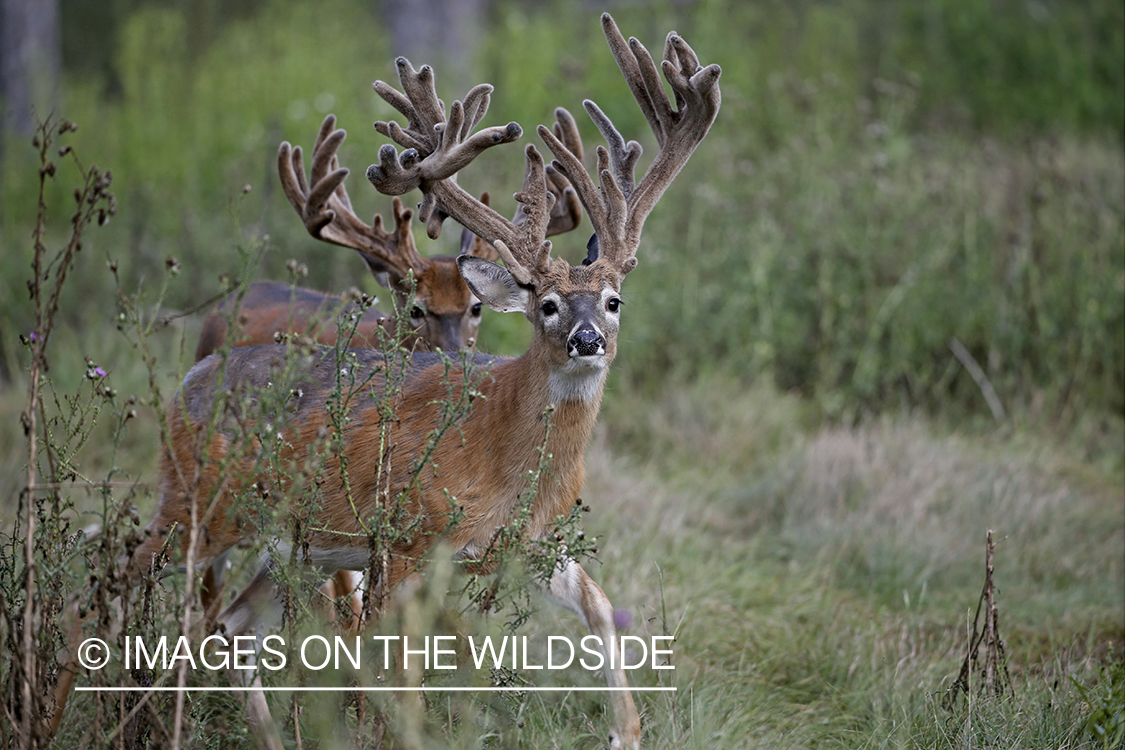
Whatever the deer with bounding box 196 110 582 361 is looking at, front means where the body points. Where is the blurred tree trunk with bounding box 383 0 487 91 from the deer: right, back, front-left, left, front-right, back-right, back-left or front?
back-left

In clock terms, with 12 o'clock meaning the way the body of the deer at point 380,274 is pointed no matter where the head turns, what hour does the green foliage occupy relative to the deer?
The green foliage is roughly at 12 o'clock from the deer.

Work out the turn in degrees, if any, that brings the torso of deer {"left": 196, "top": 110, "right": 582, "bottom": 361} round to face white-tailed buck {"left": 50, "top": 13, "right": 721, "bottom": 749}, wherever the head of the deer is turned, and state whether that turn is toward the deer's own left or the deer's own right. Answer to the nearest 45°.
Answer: approximately 45° to the deer's own right

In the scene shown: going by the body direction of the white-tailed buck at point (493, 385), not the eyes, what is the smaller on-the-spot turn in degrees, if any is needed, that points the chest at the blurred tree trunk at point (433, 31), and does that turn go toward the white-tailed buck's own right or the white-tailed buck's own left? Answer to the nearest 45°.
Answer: approximately 135° to the white-tailed buck's own left

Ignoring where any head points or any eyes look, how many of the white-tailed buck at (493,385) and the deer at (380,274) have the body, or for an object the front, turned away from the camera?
0

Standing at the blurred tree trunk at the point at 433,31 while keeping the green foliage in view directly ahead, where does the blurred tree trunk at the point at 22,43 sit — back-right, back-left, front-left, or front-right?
back-right

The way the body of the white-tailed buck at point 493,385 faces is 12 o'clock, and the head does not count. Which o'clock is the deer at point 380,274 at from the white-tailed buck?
The deer is roughly at 7 o'clock from the white-tailed buck.

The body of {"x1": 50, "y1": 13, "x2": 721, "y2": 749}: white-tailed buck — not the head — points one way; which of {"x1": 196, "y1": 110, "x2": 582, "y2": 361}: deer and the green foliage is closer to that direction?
the green foliage

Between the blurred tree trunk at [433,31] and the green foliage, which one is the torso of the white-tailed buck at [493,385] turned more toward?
the green foliage

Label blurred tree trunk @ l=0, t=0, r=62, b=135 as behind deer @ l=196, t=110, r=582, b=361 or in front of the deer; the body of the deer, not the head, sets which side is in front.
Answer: behind

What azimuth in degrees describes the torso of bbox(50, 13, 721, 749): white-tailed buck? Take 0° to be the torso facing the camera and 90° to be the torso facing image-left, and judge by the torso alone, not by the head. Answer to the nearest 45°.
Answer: approximately 315°

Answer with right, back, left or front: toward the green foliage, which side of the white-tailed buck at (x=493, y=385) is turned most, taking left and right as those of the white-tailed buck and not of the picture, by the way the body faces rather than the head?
front

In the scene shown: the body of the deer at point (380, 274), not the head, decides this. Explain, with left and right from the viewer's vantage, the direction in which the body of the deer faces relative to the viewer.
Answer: facing the viewer and to the right of the viewer

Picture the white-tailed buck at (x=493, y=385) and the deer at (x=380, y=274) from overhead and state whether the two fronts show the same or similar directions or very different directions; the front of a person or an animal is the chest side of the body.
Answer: same or similar directions
